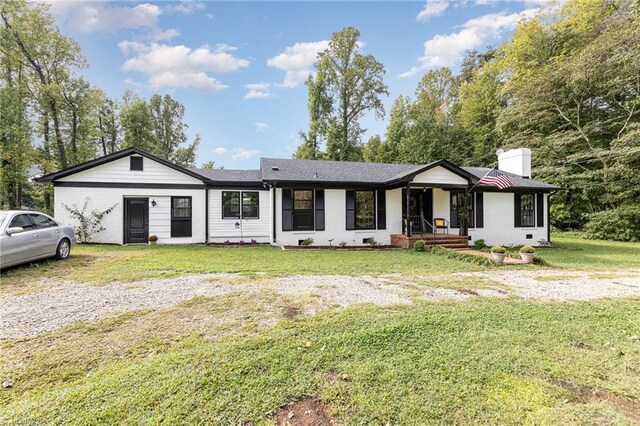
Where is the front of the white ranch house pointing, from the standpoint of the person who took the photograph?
facing the viewer

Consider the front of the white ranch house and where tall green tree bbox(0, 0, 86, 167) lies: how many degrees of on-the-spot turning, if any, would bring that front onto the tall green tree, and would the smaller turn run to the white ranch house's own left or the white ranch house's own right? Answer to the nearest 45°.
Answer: approximately 135° to the white ranch house's own right

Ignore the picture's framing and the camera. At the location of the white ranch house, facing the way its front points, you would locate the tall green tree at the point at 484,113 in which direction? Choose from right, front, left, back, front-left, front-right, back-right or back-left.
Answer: back-left

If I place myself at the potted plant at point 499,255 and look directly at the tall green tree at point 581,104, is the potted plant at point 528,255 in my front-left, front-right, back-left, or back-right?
front-right

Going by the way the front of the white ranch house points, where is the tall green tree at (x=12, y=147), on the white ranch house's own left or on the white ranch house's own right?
on the white ranch house's own right

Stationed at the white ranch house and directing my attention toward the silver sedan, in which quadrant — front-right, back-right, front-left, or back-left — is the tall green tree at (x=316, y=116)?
back-right

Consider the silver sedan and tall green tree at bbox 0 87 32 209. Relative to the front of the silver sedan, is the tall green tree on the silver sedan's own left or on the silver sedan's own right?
on the silver sedan's own right

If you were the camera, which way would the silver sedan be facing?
facing the viewer and to the left of the viewer

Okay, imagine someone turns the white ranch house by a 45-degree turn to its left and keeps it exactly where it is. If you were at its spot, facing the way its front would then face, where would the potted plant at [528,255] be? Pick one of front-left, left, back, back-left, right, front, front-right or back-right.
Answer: front

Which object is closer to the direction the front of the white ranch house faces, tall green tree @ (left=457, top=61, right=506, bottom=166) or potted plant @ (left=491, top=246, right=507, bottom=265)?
the potted plant

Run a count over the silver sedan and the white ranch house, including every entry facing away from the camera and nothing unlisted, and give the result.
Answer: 0

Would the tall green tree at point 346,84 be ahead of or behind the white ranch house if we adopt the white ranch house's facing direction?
behind
